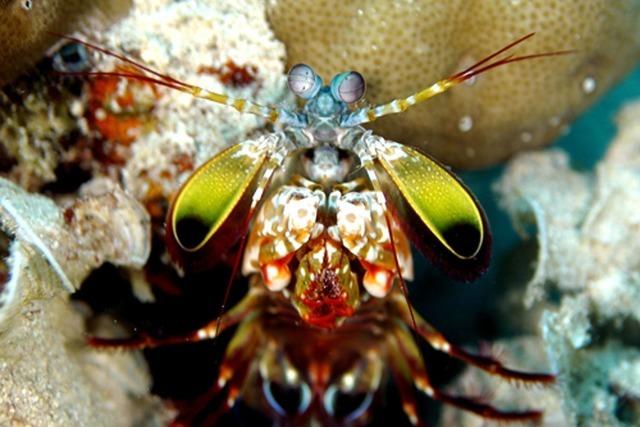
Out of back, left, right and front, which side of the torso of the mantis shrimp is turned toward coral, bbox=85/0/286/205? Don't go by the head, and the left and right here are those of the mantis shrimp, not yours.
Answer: right

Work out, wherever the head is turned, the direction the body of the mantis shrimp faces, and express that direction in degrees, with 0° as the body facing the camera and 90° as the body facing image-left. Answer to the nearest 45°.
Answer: approximately 0°
